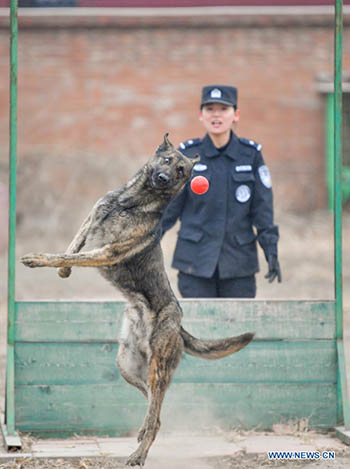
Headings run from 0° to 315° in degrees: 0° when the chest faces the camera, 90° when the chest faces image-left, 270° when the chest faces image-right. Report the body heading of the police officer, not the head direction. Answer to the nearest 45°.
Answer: approximately 0°

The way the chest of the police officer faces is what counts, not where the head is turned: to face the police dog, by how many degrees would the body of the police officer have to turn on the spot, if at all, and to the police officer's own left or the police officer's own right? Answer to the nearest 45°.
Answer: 0° — they already face it

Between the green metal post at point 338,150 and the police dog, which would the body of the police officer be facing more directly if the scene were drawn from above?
the police dog

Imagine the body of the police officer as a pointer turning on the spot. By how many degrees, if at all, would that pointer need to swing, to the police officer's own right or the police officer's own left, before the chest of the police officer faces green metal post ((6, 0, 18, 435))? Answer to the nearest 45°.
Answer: approximately 90° to the police officer's own right
